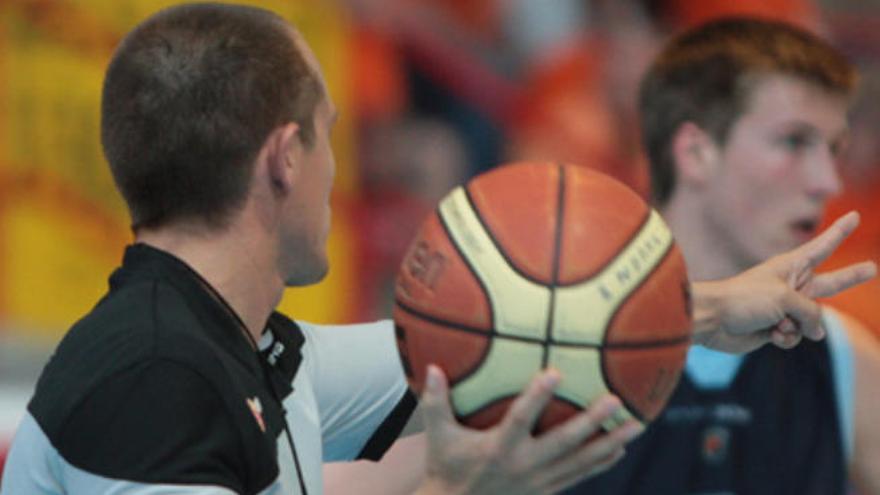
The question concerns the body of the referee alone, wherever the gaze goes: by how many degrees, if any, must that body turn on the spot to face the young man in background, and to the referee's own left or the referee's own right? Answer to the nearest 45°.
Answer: approximately 45° to the referee's own left

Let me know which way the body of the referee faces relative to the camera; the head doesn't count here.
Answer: to the viewer's right

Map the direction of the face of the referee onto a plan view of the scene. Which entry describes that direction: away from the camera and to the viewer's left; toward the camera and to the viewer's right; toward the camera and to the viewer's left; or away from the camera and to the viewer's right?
away from the camera and to the viewer's right
